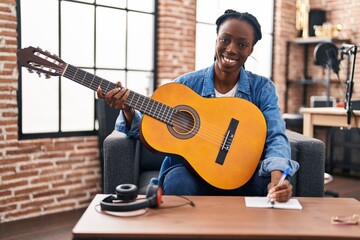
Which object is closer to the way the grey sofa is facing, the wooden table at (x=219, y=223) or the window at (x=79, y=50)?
the wooden table

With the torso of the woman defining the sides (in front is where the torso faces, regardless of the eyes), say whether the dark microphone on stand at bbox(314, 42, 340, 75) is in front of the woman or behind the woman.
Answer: behind

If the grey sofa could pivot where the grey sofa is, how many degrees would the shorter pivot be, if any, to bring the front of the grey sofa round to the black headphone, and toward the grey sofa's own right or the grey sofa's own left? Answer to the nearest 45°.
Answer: approximately 45° to the grey sofa's own right

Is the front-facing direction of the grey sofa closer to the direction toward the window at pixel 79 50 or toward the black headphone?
the black headphone

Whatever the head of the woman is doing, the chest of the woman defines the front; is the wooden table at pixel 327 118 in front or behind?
behind

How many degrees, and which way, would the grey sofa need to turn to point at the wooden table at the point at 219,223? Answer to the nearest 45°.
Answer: approximately 45° to its right

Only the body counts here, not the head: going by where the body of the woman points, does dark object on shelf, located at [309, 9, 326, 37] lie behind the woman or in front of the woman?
behind

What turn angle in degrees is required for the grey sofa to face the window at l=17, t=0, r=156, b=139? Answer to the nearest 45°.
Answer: approximately 135° to its right

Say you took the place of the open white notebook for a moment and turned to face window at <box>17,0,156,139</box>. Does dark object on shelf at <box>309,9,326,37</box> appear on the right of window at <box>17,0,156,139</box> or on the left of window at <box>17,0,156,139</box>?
right

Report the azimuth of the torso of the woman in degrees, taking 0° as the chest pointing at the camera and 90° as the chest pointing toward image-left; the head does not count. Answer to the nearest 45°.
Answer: approximately 0°
